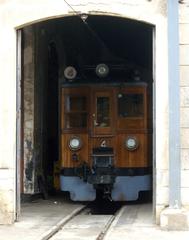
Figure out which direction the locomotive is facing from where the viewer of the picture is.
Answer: facing the viewer

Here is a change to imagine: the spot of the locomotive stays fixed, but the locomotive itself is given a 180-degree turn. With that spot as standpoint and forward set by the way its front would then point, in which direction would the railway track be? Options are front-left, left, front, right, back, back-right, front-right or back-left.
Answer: back
